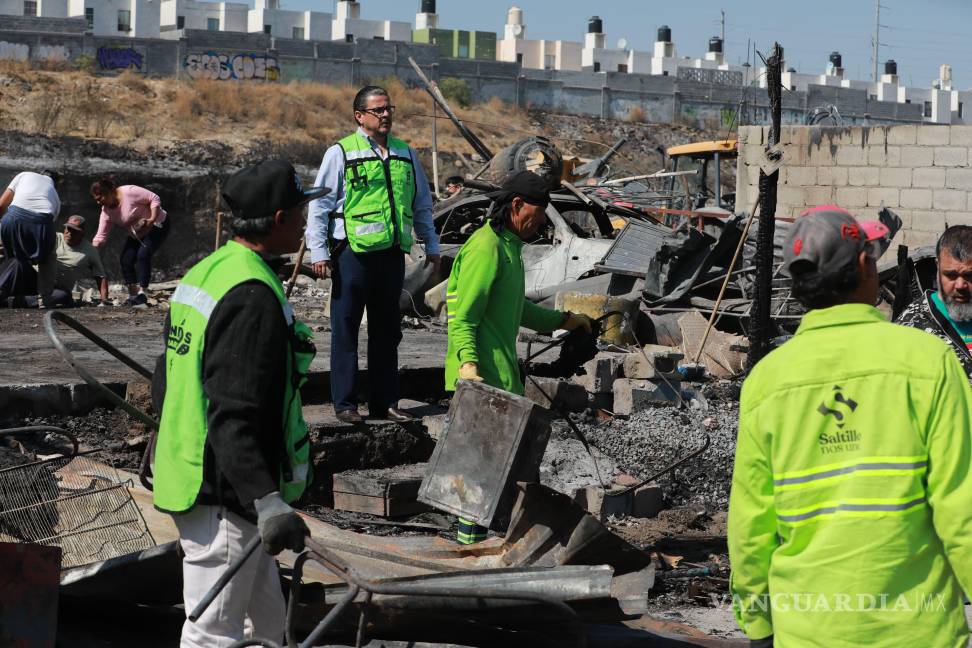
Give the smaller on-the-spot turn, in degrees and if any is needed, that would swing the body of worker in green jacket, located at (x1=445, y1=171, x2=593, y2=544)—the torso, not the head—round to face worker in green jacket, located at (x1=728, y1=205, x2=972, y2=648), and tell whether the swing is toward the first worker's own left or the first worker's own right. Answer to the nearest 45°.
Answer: approximately 90° to the first worker's own right

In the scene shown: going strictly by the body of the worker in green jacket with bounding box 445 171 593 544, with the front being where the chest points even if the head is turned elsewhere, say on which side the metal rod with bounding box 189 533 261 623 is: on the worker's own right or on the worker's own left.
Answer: on the worker's own right

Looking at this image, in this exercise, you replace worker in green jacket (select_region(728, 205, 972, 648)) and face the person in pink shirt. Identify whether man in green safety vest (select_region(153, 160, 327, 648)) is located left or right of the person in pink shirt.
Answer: left

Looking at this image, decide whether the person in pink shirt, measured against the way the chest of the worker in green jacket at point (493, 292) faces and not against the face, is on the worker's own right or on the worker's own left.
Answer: on the worker's own left

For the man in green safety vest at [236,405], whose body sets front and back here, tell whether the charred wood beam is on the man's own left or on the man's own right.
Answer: on the man's own left

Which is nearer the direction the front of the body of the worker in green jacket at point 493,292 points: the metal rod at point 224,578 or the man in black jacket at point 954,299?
the man in black jacket

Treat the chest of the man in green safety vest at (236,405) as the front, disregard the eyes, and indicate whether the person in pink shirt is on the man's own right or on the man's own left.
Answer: on the man's own left

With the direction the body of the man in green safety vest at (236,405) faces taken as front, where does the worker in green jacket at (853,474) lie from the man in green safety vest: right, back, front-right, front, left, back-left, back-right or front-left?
front-right

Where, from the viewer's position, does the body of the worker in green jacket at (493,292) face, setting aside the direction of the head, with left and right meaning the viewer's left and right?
facing to the right of the viewer

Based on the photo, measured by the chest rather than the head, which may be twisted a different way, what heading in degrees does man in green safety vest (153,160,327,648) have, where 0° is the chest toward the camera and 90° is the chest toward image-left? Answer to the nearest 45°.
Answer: approximately 270°

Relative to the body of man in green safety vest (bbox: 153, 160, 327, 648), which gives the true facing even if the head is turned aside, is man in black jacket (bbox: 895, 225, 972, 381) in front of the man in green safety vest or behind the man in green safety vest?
in front

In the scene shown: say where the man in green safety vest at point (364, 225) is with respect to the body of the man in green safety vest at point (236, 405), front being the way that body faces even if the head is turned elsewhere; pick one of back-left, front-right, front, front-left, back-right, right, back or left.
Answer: left

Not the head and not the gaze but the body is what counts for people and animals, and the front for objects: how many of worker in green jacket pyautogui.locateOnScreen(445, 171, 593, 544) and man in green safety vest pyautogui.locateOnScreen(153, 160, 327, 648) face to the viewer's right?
2
